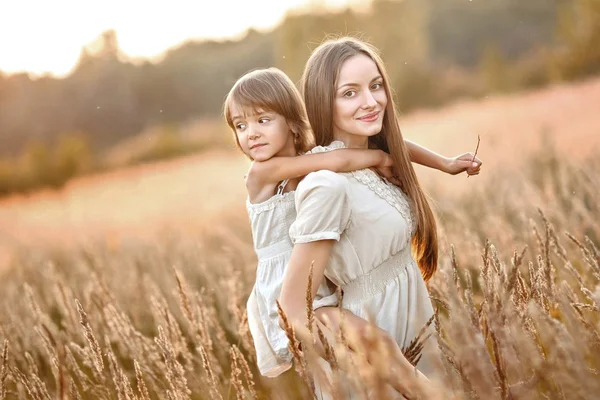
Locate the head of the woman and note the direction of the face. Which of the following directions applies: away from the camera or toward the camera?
toward the camera

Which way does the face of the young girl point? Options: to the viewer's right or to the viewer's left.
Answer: to the viewer's left

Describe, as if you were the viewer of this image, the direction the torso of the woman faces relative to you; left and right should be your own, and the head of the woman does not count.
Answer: facing the viewer and to the right of the viewer
